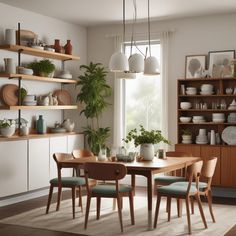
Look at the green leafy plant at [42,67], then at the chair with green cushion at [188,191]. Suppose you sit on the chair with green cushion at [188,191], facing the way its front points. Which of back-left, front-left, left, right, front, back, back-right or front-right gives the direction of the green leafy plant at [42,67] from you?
front

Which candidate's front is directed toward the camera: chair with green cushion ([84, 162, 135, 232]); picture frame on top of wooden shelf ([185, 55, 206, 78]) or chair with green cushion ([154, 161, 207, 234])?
the picture frame on top of wooden shelf

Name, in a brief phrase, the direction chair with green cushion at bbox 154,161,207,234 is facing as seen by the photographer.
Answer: facing away from the viewer and to the left of the viewer

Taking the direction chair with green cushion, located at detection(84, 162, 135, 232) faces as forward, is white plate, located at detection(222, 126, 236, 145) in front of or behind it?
in front

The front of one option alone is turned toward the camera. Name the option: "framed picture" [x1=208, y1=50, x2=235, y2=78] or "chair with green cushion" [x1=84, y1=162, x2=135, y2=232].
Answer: the framed picture

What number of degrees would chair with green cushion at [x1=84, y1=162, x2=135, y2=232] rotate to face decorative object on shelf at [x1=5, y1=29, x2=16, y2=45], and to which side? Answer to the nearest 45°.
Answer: approximately 90° to its left

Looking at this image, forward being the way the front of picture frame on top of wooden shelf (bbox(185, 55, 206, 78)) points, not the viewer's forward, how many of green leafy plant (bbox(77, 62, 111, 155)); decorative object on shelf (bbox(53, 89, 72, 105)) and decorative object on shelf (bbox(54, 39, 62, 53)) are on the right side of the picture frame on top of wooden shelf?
3

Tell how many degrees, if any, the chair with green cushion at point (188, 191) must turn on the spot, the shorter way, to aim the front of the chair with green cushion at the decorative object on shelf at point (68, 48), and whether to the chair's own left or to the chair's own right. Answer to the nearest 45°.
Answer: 0° — it already faces it

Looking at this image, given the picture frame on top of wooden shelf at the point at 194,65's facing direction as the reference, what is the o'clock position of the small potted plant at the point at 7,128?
The small potted plant is roughly at 2 o'clock from the picture frame on top of wooden shelf.

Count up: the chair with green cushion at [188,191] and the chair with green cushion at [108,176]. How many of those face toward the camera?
0

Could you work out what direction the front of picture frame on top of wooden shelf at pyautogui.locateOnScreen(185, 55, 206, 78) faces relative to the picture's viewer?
facing the viewer

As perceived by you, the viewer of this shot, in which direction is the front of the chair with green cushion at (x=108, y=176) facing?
facing away from the viewer and to the right of the viewer

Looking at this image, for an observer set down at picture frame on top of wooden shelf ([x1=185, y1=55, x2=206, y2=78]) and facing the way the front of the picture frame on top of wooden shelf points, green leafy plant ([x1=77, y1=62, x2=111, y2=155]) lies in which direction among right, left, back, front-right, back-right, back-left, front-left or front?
right

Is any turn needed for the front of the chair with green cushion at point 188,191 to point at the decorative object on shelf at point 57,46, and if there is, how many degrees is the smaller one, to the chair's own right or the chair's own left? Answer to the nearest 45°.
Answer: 0° — it already faces it

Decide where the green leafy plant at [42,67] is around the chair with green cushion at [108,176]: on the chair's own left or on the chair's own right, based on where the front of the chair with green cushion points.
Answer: on the chair's own left

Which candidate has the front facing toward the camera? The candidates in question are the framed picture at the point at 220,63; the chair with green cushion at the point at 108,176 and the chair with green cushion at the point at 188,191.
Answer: the framed picture

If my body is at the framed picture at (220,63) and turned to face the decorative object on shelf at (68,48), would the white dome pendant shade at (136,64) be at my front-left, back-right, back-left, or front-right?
front-left

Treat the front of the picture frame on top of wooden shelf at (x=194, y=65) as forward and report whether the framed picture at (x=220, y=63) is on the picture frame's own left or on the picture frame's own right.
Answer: on the picture frame's own left

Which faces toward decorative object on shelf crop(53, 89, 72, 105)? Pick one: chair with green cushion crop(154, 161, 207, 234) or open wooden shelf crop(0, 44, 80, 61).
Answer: the chair with green cushion
